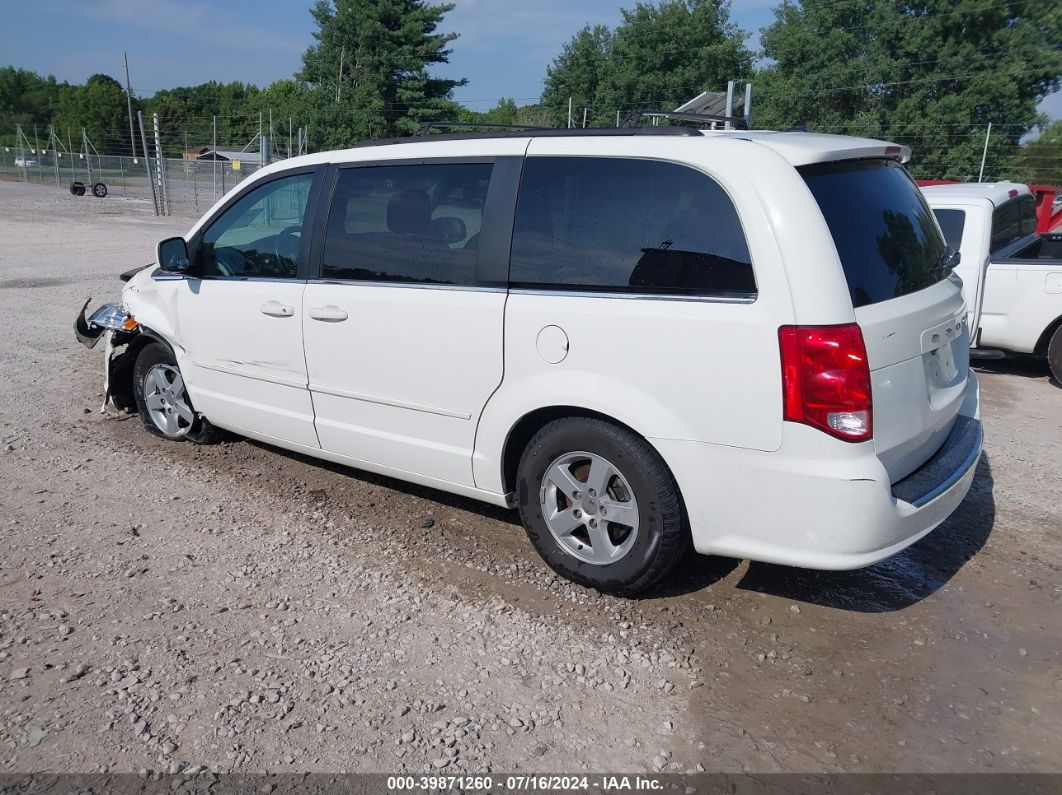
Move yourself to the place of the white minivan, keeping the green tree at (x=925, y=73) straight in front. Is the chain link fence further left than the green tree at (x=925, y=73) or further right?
left

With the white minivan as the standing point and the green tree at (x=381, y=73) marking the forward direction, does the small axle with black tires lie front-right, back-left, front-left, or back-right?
front-left

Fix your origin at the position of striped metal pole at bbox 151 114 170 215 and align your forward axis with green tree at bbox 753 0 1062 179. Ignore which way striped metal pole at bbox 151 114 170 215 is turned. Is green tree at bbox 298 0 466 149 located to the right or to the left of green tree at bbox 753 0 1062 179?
left

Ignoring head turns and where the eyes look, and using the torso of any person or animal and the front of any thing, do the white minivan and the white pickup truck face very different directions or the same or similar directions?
same or similar directions

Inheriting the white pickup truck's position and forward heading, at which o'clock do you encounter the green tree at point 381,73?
The green tree is roughly at 12 o'clock from the white pickup truck.

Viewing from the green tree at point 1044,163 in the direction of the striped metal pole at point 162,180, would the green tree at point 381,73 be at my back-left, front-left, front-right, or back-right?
front-right

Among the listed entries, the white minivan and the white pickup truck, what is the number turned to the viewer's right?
0

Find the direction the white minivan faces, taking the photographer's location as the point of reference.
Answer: facing away from the viewer and to the left of the viewer

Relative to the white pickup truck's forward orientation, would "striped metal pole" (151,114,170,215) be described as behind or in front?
in front

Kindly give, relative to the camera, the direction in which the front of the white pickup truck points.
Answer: facing away from the viewer and to the left of the viewer

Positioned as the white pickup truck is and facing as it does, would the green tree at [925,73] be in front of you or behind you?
in front

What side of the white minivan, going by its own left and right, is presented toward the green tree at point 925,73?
right

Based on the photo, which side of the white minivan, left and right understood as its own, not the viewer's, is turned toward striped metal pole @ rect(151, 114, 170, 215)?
front

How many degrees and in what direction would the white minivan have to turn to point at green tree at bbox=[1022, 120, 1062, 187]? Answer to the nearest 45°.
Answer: approximately 90° to its right
